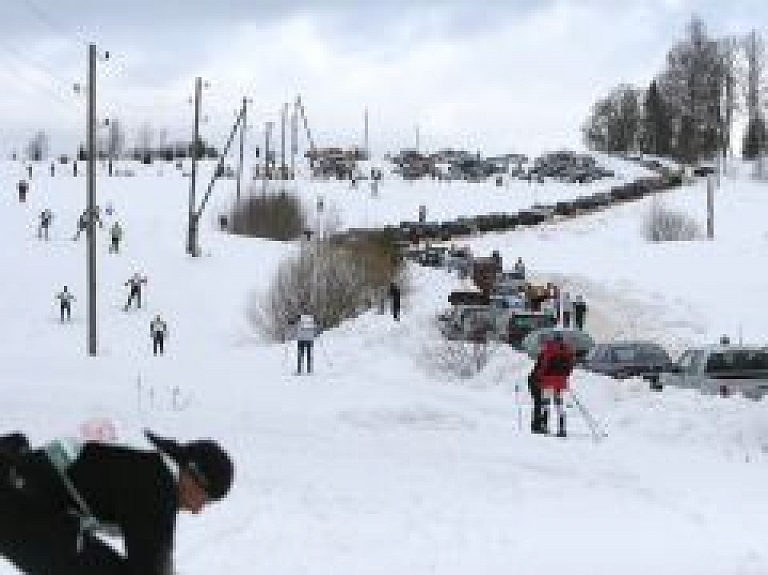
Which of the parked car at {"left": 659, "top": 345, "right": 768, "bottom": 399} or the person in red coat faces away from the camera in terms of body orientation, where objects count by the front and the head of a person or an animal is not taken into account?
the person in red coat

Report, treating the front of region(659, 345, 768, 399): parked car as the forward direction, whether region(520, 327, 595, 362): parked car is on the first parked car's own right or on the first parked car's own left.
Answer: on the first parked car's own right

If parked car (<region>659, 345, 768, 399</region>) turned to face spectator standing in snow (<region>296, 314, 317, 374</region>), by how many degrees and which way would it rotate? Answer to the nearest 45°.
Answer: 0° — it already faces them

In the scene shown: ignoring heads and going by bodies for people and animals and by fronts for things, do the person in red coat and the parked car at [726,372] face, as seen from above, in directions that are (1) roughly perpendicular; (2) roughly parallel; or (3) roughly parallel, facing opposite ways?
roughly perpendicular

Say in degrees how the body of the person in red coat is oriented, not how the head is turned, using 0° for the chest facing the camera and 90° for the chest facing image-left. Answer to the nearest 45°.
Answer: approximately 180°

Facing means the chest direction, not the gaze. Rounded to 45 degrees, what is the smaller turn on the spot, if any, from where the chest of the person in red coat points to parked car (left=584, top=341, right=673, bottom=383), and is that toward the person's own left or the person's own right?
0° — they already face it

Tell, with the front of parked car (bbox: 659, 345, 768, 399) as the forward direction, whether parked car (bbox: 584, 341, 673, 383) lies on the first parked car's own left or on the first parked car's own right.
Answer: on the first parked car's own right

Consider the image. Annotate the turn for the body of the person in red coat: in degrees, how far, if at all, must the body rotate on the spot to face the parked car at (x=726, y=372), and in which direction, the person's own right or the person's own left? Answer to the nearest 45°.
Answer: approximately 45° to the person's own right

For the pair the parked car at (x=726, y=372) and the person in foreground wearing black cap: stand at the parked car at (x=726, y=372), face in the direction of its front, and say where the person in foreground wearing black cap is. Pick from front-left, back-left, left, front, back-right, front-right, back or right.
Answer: left

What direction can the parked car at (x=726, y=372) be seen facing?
to the viewer's left

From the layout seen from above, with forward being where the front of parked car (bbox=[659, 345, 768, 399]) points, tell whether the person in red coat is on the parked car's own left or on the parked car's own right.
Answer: on the parked car's own left
